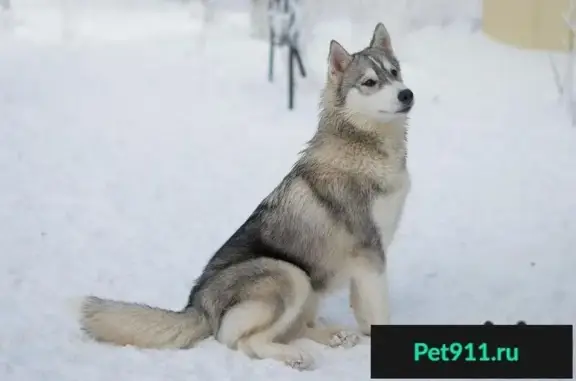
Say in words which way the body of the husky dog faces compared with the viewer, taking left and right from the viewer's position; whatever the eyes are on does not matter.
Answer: facing to the right of the viewer
